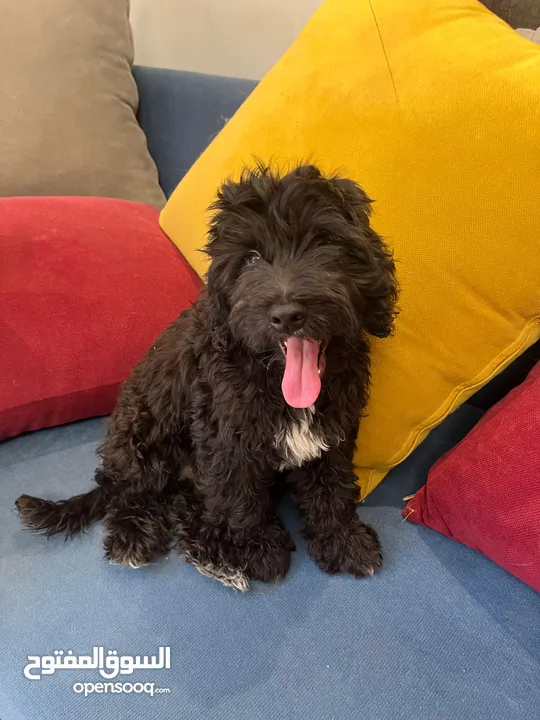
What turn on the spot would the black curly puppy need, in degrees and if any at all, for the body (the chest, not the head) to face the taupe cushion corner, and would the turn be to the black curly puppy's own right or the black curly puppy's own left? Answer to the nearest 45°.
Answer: approximately 180°

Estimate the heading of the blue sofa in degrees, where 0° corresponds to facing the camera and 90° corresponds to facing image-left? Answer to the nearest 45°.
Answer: approximately 0°
